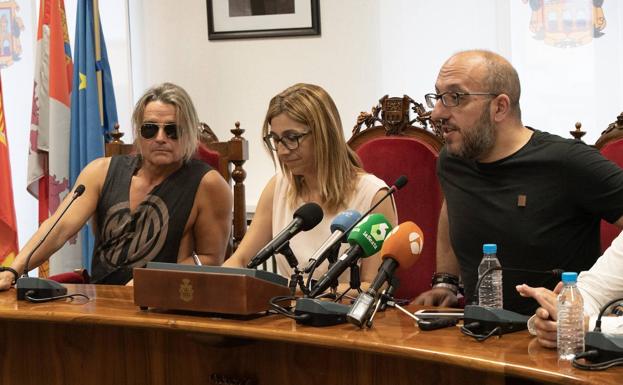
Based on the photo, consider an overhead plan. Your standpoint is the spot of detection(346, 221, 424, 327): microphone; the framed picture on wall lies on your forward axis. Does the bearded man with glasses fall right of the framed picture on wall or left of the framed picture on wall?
right

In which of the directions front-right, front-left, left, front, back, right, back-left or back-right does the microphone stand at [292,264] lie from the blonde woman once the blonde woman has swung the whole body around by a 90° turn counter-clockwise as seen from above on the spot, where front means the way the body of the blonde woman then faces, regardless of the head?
front-right

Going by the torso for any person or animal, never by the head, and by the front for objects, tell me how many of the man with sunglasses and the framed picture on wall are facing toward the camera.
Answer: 2

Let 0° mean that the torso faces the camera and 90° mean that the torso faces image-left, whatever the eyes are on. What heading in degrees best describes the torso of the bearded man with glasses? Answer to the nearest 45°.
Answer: approximately 45°

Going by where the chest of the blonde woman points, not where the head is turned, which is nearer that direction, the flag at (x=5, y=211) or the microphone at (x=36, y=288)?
the microphone

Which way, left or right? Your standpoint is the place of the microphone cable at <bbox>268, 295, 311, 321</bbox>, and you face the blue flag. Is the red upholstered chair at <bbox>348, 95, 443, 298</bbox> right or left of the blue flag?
right

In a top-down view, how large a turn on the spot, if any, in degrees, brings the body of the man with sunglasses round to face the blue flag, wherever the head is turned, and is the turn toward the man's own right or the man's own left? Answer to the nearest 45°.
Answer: approximately 180°

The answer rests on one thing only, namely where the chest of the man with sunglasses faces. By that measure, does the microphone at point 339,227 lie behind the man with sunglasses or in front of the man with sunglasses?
in front

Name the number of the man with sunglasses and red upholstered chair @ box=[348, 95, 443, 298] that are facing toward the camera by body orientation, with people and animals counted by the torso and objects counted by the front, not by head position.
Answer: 2

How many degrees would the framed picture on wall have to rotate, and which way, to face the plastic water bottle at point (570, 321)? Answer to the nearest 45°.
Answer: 0° — it already faces it

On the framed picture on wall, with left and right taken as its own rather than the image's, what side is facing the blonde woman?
front

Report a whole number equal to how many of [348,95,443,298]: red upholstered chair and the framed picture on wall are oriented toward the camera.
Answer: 2

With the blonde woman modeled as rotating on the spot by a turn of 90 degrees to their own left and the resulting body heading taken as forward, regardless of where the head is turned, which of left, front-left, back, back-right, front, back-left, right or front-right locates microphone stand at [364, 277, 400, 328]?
front-right
